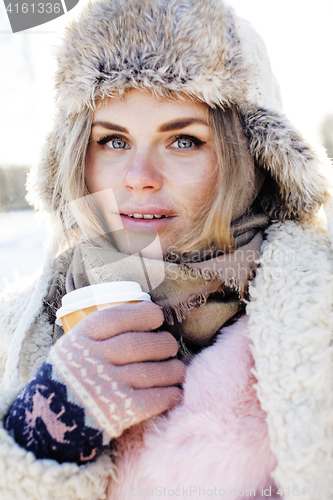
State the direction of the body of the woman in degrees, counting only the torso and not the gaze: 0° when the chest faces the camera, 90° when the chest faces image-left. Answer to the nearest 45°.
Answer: approximately 0°

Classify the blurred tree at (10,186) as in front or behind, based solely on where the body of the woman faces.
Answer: behind
